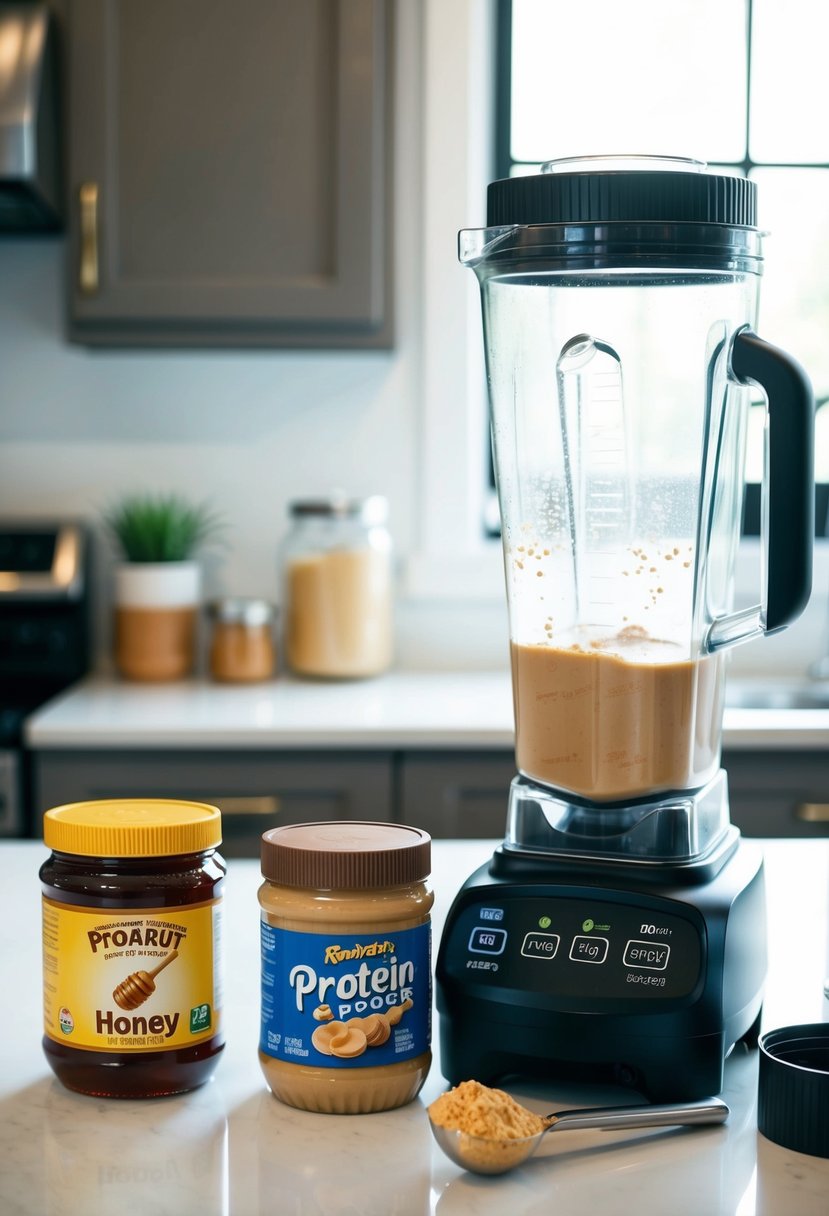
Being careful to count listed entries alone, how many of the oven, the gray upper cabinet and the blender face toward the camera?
3

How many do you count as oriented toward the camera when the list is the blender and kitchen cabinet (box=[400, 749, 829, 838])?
2

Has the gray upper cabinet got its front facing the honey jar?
yes

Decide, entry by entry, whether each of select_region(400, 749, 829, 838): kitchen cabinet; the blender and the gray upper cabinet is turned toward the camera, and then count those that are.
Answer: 3

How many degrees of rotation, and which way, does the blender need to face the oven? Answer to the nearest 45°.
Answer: approximately 135° to its right

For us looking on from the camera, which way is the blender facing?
facing the viewer

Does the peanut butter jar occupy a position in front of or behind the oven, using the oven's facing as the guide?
in front

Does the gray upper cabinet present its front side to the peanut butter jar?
yes

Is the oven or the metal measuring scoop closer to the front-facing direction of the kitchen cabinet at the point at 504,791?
the metal measuring scoop
